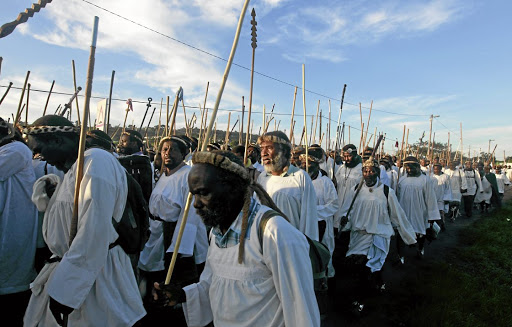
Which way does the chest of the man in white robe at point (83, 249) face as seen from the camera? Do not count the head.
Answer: to the viewer's left

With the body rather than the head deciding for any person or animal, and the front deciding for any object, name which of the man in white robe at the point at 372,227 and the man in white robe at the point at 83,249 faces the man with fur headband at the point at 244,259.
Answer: the man in white robe at the point at 372,227

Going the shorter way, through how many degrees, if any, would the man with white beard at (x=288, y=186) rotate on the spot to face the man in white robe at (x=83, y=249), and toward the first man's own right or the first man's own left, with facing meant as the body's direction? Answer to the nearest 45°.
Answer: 0° — they already face them

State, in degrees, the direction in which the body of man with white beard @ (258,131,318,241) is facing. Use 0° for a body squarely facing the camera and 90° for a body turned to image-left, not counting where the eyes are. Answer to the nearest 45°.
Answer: approximately 45°

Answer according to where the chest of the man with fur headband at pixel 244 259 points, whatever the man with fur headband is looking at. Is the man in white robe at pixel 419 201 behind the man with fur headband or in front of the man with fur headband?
behind

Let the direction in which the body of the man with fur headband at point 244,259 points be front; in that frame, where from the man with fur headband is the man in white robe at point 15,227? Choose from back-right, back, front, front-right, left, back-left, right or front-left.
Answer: right

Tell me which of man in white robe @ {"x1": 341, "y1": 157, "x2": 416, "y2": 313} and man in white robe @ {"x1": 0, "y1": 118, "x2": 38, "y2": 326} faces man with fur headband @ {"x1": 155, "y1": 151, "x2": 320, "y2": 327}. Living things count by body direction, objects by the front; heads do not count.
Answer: man in white robe @ {"x1": 341, "y1": 157, "x2": 416, "y2": 313}

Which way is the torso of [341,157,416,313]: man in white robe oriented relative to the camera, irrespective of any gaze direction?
toward the camera

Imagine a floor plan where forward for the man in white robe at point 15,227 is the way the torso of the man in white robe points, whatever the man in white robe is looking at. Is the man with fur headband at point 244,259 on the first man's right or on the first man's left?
on the first man's left

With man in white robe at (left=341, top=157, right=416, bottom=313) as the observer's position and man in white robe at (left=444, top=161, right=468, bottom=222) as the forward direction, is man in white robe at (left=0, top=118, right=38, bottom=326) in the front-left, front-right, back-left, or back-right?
back-left

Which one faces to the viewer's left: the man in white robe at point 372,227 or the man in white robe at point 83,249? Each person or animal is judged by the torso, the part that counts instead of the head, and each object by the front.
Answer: the man in white robe at point 83,249

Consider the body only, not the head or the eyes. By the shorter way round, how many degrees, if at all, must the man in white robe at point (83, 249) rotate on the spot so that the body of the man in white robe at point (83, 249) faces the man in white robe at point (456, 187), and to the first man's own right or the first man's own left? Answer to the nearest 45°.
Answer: approximately 135° to the first man's own right

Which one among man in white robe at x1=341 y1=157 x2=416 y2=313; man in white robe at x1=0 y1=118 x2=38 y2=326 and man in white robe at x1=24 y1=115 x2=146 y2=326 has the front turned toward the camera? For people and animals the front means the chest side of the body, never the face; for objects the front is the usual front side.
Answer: man in white robe at x1=341 y1=157 x2=416 y2=313

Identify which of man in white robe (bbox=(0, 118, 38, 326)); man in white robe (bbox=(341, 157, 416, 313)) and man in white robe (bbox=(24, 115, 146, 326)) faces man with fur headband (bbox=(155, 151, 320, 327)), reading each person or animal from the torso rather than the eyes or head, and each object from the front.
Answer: man in white robe (bbox=(341, 157, 416, 313))

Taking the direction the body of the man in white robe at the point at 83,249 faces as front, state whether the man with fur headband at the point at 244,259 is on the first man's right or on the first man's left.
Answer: on the first man's left

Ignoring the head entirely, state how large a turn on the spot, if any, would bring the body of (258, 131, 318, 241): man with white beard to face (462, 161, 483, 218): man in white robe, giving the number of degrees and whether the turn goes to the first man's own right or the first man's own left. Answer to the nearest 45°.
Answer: approximately 180°
